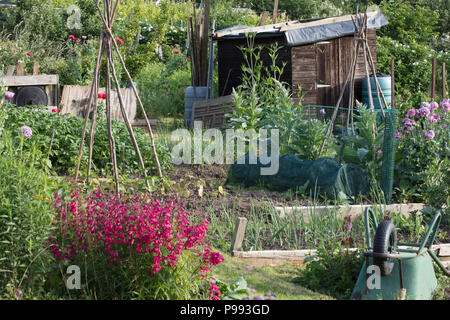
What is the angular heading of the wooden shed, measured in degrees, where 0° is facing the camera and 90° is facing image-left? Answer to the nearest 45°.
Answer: approximately 315°

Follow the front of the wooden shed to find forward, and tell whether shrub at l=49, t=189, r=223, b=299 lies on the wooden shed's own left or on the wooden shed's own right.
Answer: on the wooden shed's own right

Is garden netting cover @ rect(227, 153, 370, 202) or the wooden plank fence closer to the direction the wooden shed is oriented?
the garden netting cover

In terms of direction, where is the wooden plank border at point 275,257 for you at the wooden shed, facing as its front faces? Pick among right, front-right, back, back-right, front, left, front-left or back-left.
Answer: front-right

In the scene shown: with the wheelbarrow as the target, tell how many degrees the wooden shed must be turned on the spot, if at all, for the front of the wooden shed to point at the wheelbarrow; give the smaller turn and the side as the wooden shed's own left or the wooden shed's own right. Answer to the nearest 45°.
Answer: approximately 45° to the wooden shed's own right

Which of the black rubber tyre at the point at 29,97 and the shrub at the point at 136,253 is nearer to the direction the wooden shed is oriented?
the shrub

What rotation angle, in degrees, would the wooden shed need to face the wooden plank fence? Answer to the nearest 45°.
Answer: approximately 135° to its right

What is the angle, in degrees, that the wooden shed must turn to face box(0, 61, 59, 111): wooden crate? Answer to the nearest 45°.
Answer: approximately 135° to its right

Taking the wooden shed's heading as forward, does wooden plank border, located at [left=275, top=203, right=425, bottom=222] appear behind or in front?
in front

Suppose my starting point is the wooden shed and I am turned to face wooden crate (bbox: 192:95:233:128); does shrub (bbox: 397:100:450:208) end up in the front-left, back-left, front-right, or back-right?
front-left

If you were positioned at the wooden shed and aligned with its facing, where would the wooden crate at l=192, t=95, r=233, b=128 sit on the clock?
The wooden crate is roughly at 3 o'clock from the wooden shed.

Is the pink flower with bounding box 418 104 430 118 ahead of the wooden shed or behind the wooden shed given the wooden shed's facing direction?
ahead

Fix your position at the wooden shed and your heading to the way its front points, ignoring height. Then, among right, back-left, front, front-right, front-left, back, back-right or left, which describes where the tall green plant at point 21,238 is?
front-right

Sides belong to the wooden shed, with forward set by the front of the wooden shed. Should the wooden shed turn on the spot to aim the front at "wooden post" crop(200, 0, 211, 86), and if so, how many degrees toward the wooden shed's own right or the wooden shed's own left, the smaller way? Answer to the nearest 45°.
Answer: approximately 135° to the wooden shed's own right

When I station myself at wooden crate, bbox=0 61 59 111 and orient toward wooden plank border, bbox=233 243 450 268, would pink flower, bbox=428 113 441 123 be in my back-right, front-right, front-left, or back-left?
front-left
